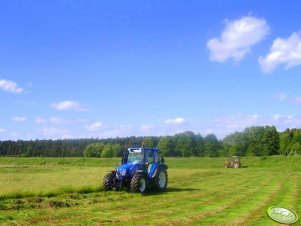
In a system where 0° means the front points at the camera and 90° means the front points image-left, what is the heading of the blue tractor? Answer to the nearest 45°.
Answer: approximately 45°
